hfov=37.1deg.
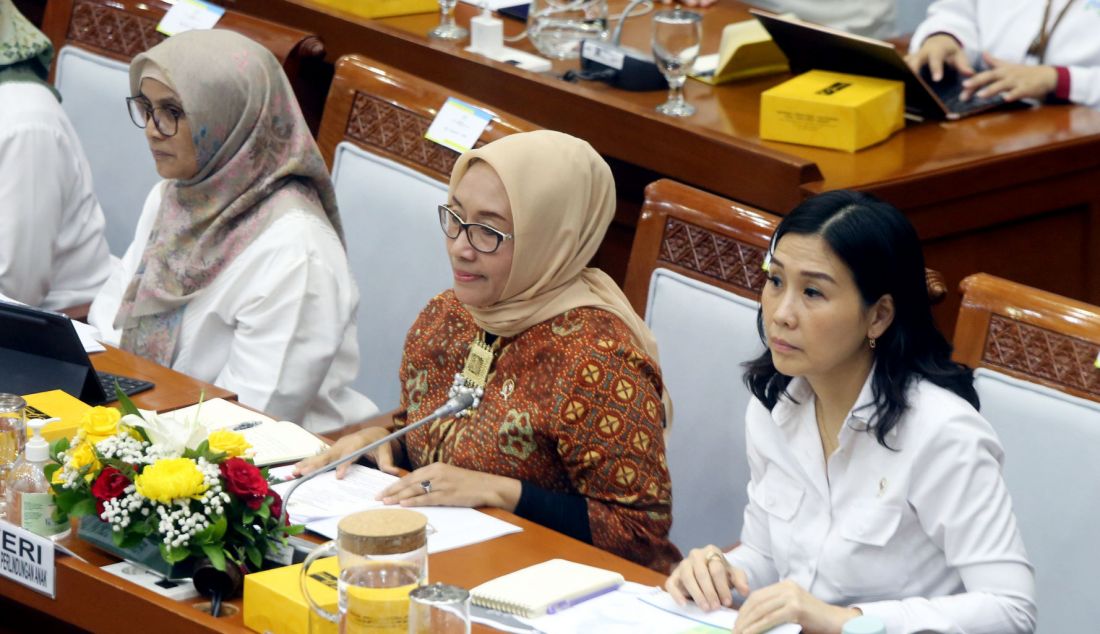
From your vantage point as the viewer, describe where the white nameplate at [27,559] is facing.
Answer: facing the viewer and to the left of the viewer

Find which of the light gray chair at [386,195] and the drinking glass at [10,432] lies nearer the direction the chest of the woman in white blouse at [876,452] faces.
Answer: the drinking glass

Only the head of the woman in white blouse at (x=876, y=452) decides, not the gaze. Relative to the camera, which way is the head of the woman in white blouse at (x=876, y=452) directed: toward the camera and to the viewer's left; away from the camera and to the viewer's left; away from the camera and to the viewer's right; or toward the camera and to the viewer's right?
toward the camera and to the viewer's left

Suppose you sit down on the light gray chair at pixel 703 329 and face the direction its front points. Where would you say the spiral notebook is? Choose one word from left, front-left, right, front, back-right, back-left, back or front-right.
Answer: front-left

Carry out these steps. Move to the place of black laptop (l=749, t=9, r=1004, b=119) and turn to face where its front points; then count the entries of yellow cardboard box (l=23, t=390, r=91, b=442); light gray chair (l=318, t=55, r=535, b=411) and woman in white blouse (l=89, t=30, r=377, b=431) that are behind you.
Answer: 3

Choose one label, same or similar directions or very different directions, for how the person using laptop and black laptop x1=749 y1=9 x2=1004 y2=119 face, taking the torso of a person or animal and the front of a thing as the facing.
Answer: very different directions

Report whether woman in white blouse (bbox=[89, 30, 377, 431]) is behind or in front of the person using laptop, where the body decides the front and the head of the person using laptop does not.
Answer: in front

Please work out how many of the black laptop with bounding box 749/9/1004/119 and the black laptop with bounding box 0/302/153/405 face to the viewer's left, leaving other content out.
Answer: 0

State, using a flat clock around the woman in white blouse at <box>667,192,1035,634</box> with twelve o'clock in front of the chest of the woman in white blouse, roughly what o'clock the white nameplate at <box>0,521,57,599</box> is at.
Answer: The white nameplate is roughly at 1 o'clock from the woman in white blouse.

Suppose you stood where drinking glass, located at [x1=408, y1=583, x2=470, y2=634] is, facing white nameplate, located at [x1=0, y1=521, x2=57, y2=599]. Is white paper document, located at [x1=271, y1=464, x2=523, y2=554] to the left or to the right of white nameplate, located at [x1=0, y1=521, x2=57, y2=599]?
right

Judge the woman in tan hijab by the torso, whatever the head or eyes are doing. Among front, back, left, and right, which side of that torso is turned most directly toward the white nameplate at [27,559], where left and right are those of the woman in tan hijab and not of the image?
front

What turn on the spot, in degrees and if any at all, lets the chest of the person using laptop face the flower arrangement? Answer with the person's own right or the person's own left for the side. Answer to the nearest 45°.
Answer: approximately 45° to the person's own left

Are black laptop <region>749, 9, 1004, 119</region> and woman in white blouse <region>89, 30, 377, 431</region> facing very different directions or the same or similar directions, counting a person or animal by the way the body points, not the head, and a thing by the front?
very different directions

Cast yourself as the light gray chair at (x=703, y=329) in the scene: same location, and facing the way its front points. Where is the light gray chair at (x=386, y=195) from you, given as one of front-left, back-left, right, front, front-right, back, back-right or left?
right

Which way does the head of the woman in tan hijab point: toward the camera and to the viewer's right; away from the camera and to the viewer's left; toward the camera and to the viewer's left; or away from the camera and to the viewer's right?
toward the camera and to the viewer's left

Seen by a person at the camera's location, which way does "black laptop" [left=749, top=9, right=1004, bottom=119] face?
facing away from the viewer and to the right of the viewer

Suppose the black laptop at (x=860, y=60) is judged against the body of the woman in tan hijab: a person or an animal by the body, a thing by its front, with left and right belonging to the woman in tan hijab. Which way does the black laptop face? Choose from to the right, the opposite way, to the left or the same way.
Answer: the opposite way
